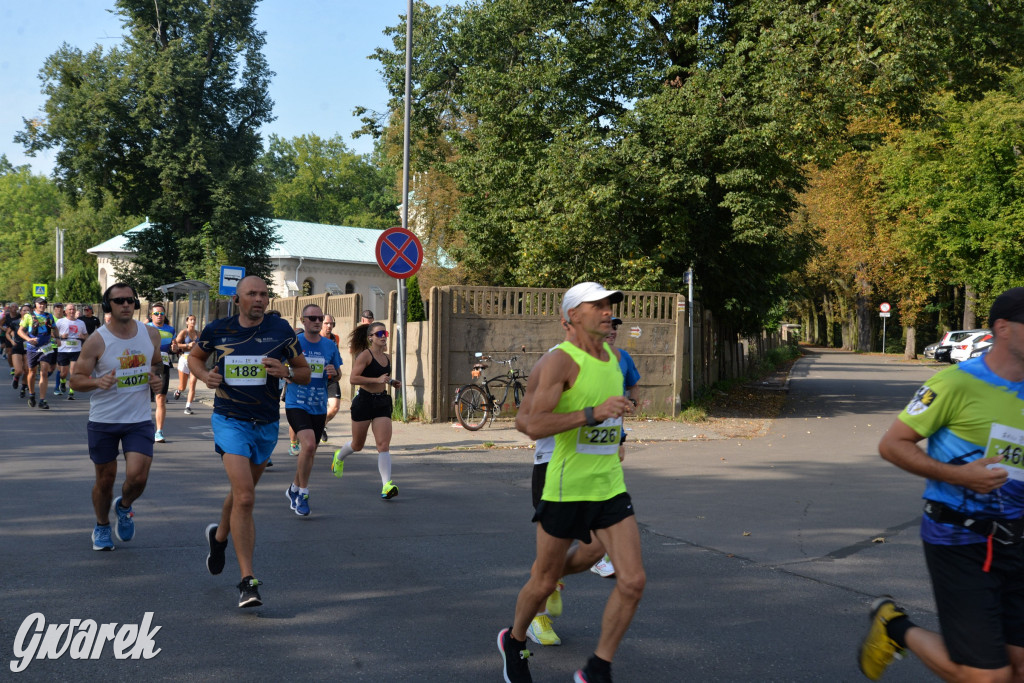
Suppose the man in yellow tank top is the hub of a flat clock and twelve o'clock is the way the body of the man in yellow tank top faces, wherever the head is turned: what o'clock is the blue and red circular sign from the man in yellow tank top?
The blue and red circular sign is roughly at 7 o'clock from the man in yellow tank top.

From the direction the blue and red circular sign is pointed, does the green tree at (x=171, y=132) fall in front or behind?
behind

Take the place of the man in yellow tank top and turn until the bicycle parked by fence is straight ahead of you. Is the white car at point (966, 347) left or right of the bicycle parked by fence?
right

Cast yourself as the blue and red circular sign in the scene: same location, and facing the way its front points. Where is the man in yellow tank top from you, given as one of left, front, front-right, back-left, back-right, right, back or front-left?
front

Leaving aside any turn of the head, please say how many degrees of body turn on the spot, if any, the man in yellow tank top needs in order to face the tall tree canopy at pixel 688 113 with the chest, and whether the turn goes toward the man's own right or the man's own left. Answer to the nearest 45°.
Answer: approximately 135° to the man's own left

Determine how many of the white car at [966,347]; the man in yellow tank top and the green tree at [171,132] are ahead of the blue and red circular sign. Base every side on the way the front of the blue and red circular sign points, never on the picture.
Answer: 1

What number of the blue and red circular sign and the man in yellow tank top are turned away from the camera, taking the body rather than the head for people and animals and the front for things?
0

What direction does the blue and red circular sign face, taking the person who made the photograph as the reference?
facing the viewer

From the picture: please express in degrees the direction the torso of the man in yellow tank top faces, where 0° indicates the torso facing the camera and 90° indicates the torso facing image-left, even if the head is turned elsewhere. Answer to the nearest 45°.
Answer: approximately 315°

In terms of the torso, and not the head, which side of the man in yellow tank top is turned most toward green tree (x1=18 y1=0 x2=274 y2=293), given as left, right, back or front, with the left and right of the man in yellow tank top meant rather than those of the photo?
back

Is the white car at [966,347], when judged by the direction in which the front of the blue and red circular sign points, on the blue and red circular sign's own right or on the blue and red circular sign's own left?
on the blue and red circular sign's own left

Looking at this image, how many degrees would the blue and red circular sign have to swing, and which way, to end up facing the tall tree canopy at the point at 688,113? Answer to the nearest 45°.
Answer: approximately 135° to its left
